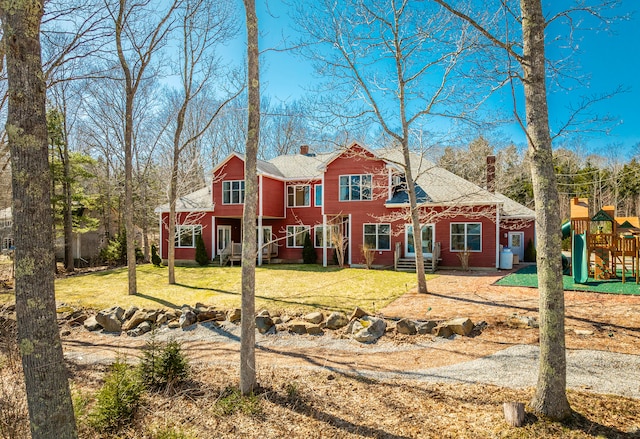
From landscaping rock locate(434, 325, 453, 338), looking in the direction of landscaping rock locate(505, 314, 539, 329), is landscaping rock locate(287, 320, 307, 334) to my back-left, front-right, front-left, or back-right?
back-left

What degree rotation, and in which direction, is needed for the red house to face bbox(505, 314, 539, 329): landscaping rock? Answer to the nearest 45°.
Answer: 0° — it already faces it

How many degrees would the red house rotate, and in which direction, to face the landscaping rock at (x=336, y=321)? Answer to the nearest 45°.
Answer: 0° — it already faces it

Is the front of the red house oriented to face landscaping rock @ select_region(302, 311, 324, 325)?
yes

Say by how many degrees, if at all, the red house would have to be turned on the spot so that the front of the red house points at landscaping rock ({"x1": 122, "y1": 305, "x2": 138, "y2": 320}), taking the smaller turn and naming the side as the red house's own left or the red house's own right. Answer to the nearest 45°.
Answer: approximately 45° to the red house's own right

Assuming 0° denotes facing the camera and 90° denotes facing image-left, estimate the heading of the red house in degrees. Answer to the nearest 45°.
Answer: approximately 0°

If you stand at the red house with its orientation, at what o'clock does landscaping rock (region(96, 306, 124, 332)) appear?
The landscaping rock is roughly at 1 o'clock from the red house.

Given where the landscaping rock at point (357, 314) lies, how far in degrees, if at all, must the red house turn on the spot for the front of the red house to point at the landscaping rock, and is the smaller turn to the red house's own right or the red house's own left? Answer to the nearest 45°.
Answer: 0° — it already faces it
